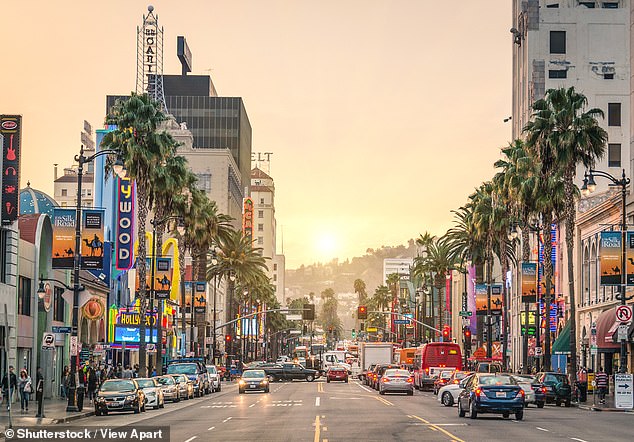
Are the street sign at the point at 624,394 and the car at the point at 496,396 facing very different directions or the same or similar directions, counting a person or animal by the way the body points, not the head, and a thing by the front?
very different directions

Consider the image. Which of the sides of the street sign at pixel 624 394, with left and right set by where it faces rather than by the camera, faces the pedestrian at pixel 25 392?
right

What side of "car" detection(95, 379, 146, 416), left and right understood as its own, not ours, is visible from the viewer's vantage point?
front

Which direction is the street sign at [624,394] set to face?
toward the camera

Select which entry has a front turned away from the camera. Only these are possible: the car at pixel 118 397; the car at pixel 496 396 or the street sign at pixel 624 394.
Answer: the car at pixel 496 396

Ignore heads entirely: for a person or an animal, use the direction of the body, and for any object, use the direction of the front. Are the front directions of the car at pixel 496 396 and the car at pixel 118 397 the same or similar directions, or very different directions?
very different directions

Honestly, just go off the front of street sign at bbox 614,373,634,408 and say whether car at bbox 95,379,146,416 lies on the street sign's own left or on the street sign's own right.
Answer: on the street sign's own right

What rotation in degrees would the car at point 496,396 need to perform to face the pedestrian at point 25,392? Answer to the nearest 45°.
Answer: approximately 90° to its left

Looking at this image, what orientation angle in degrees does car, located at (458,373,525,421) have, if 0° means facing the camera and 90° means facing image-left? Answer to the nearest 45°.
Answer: approximately 180°

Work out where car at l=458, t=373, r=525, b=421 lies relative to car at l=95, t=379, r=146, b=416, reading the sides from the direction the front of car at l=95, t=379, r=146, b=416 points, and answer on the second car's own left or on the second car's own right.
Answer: on the second car's own left

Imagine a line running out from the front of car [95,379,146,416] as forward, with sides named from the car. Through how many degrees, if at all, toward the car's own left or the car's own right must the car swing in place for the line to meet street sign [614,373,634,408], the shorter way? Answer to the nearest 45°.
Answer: approximately 90° to the car's own left

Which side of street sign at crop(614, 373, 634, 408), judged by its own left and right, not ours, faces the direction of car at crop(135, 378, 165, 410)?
right
